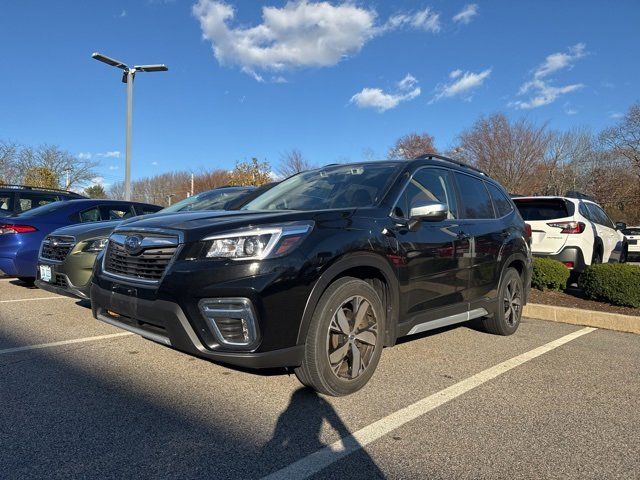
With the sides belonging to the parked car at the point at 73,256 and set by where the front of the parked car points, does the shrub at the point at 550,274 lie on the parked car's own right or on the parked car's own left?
on the parked car's own left

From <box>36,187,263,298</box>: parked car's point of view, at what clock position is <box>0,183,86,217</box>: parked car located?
<box>0,183,86,217</box>: parked car is roughly at 4 o'clock from <box>36,187,263,298</box>: parked car.

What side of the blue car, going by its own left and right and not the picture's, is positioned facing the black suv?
right

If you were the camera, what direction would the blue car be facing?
facing away from the viewer and to the right of the viewer

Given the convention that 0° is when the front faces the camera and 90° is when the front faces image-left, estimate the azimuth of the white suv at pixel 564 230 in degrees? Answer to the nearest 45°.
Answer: approximately 225°

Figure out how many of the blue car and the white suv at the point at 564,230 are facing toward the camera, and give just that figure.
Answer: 0

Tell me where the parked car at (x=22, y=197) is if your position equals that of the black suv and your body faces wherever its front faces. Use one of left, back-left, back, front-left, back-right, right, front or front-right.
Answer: right

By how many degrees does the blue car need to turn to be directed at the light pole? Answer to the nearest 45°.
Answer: approximately 45° to its left

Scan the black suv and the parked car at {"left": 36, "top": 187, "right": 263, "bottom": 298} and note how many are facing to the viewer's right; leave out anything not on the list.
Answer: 0

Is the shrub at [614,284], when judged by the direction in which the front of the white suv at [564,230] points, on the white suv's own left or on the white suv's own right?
on the white suv's own right

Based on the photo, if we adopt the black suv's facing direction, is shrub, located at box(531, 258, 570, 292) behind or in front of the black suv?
behind

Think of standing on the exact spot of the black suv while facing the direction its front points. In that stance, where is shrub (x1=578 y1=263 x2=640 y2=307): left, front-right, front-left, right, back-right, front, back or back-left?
back

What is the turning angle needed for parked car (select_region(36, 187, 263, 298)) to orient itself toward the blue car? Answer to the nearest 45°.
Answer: approximately 135° to its right

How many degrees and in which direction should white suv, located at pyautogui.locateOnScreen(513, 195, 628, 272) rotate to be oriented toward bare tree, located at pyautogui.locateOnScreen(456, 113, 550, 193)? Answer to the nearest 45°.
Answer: approximately 45° to its left

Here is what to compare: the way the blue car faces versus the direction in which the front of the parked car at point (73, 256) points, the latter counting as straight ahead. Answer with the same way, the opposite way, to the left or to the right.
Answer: the opposite way

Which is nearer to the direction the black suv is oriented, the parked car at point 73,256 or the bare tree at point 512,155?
the parked car
